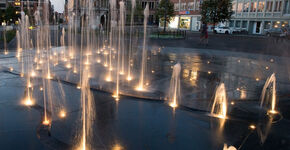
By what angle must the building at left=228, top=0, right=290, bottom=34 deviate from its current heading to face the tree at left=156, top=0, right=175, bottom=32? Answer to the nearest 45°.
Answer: approximately 45° to its right

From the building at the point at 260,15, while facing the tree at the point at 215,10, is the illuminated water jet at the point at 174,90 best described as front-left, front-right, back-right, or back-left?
front-left

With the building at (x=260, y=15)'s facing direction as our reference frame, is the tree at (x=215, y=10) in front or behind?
in front

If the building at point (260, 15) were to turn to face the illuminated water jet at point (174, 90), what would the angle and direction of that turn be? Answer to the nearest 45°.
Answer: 0° — it already faces it

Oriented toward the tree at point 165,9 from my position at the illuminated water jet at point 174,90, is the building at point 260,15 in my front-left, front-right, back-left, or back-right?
front-right

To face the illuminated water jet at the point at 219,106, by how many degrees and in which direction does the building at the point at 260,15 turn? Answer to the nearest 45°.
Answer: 0° — it already faces it

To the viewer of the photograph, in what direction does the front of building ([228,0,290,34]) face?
facing the viewer

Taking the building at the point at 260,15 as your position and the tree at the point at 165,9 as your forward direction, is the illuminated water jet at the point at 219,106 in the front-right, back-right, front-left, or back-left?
front-left

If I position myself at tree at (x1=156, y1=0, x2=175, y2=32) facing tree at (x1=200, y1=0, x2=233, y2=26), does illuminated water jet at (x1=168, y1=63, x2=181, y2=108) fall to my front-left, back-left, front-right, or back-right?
back-right
